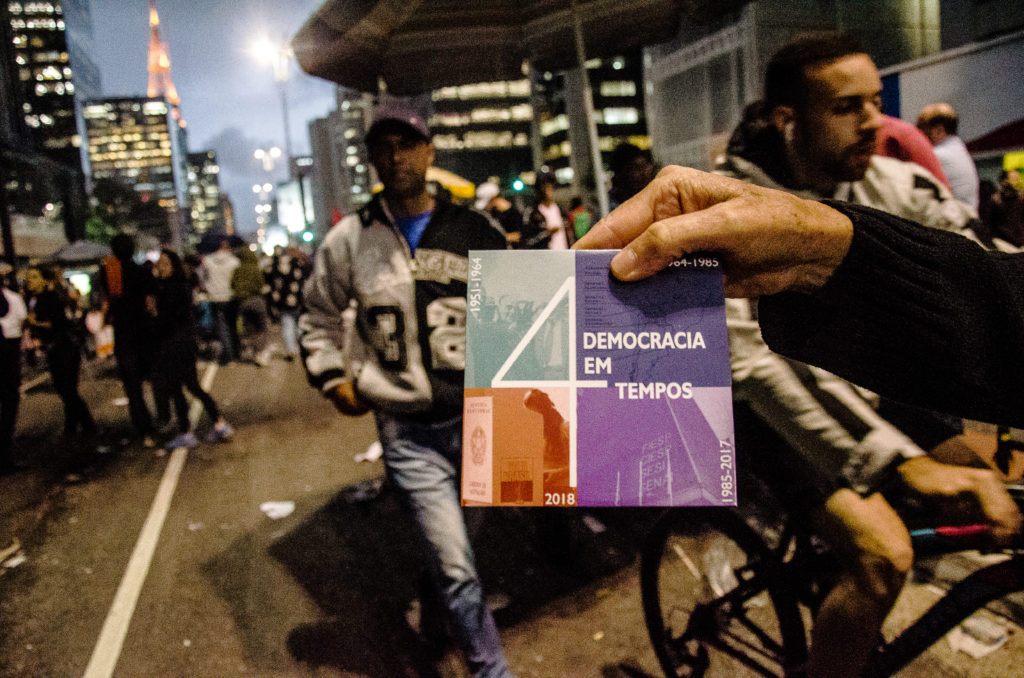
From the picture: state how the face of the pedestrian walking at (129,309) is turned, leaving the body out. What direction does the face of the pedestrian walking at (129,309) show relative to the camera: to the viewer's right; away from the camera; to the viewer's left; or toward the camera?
away from the camera

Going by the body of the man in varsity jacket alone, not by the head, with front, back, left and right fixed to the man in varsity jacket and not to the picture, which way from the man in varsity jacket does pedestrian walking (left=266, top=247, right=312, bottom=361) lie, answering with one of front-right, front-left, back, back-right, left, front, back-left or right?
back

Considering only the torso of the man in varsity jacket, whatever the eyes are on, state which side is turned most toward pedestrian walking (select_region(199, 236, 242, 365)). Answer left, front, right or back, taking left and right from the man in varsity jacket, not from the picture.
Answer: back
